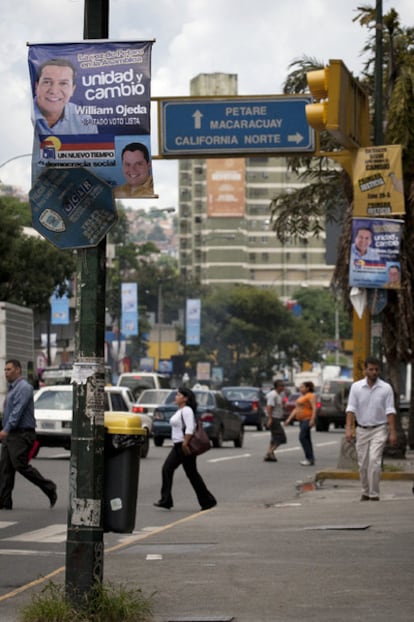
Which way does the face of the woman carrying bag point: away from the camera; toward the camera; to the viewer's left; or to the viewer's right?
to the viewer's left

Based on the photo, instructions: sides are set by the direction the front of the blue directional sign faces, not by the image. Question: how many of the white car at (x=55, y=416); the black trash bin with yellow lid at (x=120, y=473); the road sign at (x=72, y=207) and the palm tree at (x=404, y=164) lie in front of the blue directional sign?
2

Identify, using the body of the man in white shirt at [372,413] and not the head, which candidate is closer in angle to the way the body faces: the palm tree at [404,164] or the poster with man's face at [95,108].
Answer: the poster with man's face

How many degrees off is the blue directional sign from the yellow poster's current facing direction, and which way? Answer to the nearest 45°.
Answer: approximately 45° to its right

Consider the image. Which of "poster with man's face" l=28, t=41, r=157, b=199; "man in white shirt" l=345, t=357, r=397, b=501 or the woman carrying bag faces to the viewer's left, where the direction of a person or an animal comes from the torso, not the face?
the woman carrying bag

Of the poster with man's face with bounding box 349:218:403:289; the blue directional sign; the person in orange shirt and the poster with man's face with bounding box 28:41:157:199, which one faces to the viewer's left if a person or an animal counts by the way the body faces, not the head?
the person in orange shirt
